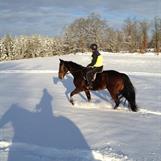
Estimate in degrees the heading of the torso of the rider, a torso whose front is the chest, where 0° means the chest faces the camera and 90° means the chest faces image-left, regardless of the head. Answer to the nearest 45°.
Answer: approximately 90°

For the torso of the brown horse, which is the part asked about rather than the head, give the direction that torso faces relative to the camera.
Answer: to the viewer's left
